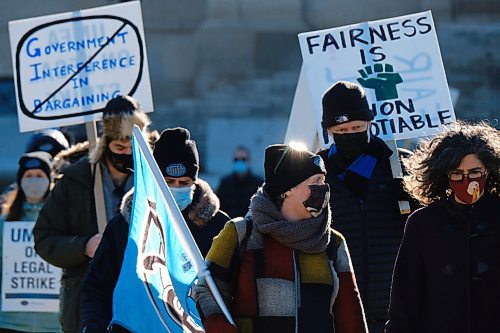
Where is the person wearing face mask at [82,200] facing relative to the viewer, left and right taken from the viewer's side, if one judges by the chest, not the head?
facing the viewer and to the right of the viewer

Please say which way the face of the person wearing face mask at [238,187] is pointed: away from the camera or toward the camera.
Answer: toward the camera

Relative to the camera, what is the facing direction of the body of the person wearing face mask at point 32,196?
toward the camera

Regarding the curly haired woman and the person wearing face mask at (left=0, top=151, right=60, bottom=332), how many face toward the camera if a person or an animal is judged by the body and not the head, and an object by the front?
2

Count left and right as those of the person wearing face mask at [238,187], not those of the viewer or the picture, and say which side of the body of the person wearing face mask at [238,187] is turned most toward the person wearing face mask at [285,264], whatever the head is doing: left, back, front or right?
front

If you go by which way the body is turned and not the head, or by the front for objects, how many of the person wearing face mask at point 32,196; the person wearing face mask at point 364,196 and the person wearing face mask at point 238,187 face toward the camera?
3

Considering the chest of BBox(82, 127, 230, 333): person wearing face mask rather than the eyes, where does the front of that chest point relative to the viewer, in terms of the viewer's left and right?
facing the viewer

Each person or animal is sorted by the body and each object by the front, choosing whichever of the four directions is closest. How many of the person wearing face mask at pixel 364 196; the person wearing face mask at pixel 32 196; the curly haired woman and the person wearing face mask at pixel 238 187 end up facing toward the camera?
4

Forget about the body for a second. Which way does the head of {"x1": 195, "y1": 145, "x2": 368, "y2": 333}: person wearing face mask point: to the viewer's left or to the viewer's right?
to the viewer's right

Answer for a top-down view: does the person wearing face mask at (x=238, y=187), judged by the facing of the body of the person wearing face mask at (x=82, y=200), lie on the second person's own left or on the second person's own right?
on the second person's own left
